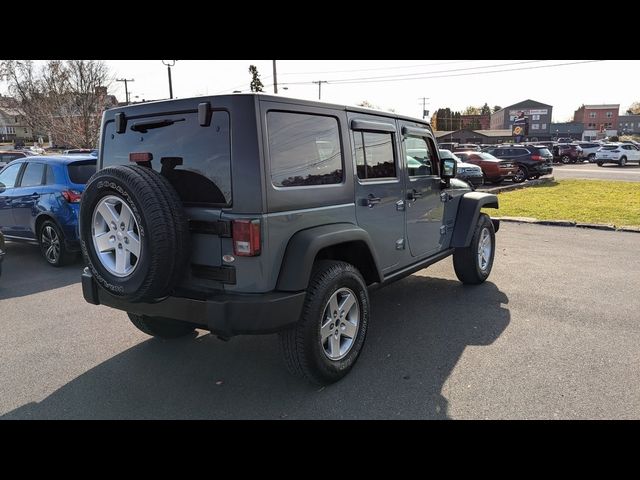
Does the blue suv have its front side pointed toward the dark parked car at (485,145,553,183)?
no

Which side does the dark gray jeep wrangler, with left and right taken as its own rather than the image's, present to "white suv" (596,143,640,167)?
front

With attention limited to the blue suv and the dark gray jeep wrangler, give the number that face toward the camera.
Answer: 0

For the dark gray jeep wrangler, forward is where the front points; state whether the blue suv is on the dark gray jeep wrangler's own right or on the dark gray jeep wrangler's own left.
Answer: on the dark gray jeep wrangler's own left

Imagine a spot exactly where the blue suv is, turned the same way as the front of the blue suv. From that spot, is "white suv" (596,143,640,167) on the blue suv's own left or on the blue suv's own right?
on the blue suv's own right

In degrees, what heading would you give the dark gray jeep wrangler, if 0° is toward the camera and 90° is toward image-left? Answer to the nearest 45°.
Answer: approximately 225°

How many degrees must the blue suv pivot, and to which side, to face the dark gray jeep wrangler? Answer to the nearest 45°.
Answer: approximately 135° to its left

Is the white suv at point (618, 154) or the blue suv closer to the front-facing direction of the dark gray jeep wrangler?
the white suv

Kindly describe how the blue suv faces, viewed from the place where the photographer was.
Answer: facing away from the viewer and to the left of the viewer

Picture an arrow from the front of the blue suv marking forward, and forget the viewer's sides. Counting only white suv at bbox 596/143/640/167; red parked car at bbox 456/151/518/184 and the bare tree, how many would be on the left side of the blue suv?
0

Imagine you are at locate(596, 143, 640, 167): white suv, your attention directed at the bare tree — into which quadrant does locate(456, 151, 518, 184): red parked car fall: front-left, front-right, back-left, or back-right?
front-left

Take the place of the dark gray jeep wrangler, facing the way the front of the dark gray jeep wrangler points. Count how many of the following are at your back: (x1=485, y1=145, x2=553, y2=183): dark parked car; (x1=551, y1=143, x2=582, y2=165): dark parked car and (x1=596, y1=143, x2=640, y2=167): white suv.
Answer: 0
